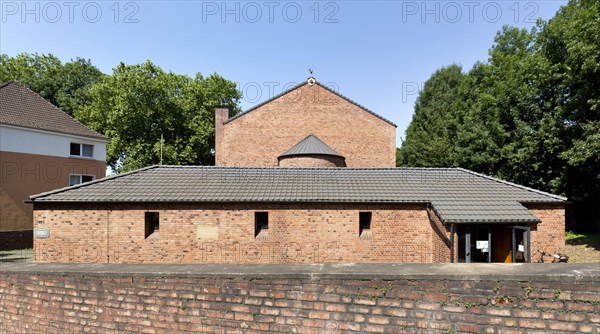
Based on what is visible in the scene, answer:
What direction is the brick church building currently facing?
toward the camera

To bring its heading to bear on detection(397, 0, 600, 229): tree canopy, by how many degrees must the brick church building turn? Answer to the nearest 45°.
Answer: approximately 135° to its left

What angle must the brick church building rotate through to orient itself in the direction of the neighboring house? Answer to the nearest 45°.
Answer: approximately 135° to its right

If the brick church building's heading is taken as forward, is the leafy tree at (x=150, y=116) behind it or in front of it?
behind

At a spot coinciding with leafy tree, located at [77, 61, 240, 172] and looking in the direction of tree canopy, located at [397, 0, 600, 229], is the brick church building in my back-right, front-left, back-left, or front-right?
front-right

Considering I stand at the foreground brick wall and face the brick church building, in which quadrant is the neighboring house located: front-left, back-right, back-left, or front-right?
front-left

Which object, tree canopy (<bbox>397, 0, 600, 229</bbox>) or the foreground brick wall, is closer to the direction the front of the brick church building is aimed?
the foreground brick wall

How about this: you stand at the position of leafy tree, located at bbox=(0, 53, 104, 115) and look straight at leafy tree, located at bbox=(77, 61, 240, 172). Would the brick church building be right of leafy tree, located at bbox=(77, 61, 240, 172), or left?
right

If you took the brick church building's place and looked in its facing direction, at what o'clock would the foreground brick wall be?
The foreground brick wall is roughly at 12 o'clock from the brick church building.
